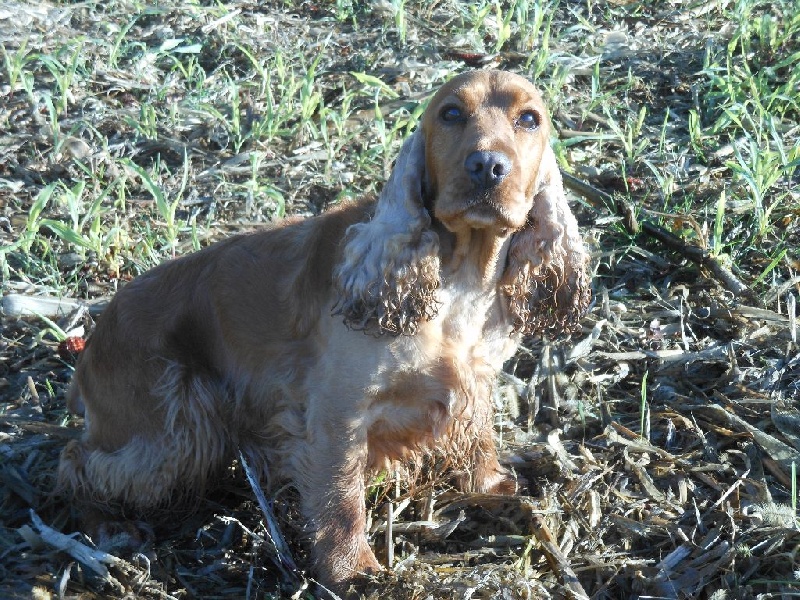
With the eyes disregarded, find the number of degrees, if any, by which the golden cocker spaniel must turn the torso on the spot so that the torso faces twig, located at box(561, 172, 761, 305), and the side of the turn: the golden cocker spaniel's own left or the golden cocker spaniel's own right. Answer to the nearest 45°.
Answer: approximately 90° to the golden cocker spaniel's own left

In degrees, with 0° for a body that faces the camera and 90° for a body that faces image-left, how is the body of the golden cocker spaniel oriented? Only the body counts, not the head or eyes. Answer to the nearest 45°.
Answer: approximately 315°

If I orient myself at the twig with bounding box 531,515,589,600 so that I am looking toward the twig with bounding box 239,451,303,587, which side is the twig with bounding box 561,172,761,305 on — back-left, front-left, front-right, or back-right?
back-right

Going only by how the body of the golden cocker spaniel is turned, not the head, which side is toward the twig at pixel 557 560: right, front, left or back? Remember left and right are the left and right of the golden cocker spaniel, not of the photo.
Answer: front
